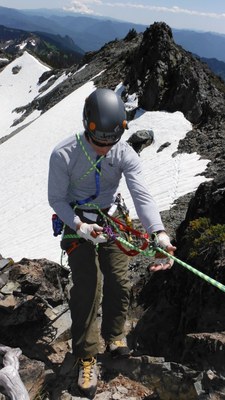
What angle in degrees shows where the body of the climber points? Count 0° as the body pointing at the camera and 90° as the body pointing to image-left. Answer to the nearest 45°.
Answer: approximately 0°
